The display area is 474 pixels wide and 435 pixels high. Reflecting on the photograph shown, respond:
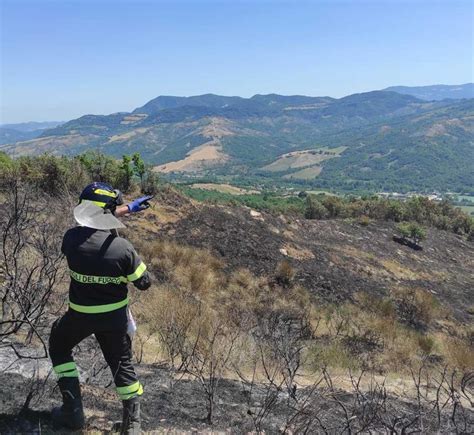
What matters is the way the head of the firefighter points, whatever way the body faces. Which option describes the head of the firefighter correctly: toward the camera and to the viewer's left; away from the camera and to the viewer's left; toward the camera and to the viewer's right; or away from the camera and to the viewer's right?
away from the camera and to the viewer's right

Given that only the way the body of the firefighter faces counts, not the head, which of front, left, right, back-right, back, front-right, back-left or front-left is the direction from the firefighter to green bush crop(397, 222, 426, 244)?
front-right

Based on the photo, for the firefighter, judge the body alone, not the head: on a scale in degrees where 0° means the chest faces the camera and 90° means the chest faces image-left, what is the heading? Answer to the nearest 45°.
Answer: approximately 180°
